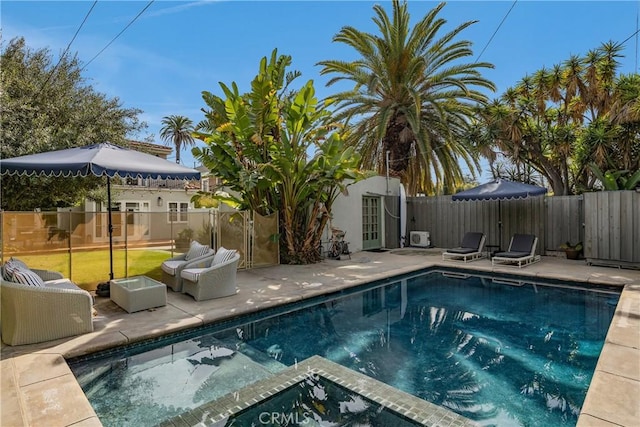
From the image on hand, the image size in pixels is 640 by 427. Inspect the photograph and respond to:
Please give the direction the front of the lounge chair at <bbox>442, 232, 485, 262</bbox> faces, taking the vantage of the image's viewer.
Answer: facing the viewer and to the left of the viewer

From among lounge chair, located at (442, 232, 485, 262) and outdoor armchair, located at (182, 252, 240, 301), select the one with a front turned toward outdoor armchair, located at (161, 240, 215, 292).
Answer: the lounge chair

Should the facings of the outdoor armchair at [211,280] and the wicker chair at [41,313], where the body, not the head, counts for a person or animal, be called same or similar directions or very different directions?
very different directions

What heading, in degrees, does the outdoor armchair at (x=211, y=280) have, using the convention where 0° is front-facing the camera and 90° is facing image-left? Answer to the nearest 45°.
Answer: approximately 45°

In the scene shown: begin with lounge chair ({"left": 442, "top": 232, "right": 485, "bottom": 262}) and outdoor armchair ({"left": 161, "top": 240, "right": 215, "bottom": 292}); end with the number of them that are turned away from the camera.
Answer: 0

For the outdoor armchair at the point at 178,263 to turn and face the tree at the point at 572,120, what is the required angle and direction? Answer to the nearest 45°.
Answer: approximately 135° to its left

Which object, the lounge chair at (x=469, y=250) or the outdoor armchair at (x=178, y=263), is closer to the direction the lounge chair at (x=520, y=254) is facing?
the outdoor armchair

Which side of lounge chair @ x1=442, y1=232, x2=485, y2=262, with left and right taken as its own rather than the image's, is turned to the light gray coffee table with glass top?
front
